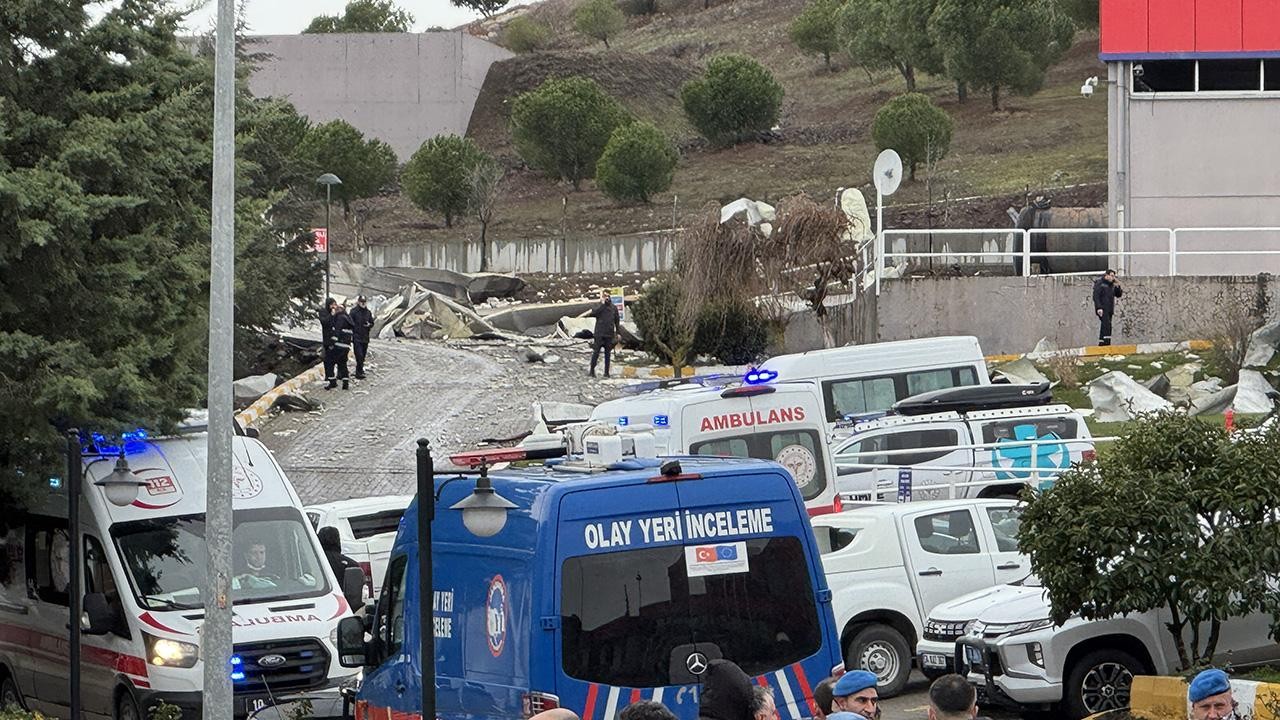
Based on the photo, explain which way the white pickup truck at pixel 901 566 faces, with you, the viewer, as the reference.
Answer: facing to the right of the viewer

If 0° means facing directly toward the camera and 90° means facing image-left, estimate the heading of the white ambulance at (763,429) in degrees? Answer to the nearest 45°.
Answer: approximately 135°

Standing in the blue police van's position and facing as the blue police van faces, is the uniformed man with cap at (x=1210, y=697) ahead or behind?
behind

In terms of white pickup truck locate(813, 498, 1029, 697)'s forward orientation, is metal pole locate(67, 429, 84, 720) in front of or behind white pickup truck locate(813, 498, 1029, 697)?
behind

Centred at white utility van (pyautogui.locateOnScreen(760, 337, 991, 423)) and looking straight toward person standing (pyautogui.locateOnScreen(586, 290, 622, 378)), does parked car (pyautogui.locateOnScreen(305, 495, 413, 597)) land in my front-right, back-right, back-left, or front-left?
back-left

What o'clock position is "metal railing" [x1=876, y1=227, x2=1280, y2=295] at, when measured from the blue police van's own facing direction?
The metal railing is roughly at 2 o'clock from the blue police van.

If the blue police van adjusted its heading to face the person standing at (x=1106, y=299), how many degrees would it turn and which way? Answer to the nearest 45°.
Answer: approximately 45° to its right
